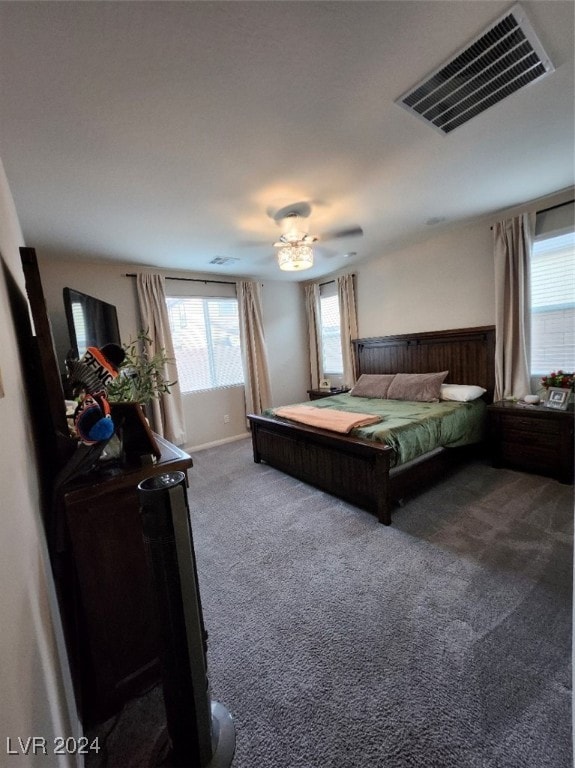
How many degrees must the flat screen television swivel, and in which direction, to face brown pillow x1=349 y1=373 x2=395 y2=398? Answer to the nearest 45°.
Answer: approximately 45° to its left

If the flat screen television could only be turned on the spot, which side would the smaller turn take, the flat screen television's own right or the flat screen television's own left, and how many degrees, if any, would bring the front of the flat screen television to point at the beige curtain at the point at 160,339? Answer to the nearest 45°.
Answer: approximately 90° to the flat screen television's own left

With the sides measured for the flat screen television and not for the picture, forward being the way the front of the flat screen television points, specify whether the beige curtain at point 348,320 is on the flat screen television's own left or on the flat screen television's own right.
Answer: on the flat screen television's own left

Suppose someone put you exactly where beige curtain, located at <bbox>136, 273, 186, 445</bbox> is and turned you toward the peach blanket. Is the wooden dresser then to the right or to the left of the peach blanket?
right

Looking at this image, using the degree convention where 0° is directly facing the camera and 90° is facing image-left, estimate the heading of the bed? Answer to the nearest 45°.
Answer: approximately 45°
